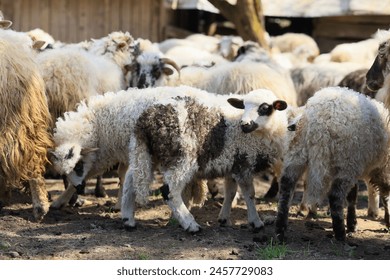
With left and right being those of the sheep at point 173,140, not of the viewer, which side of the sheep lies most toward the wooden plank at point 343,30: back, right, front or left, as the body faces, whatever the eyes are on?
left

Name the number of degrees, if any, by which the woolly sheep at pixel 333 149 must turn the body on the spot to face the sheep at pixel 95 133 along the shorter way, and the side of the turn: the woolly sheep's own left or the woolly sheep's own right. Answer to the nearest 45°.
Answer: approximately 135° to the woolly sheep's own left

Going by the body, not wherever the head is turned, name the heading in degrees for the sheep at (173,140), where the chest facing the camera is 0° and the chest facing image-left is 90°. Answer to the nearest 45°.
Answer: approximately 270°

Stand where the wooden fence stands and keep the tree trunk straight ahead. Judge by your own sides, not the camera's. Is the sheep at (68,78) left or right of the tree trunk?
right

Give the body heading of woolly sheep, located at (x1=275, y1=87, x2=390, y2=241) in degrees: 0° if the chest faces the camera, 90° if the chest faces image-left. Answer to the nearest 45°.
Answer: approximately 225°

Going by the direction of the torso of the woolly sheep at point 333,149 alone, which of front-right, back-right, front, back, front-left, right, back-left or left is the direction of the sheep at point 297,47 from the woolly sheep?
front-left
